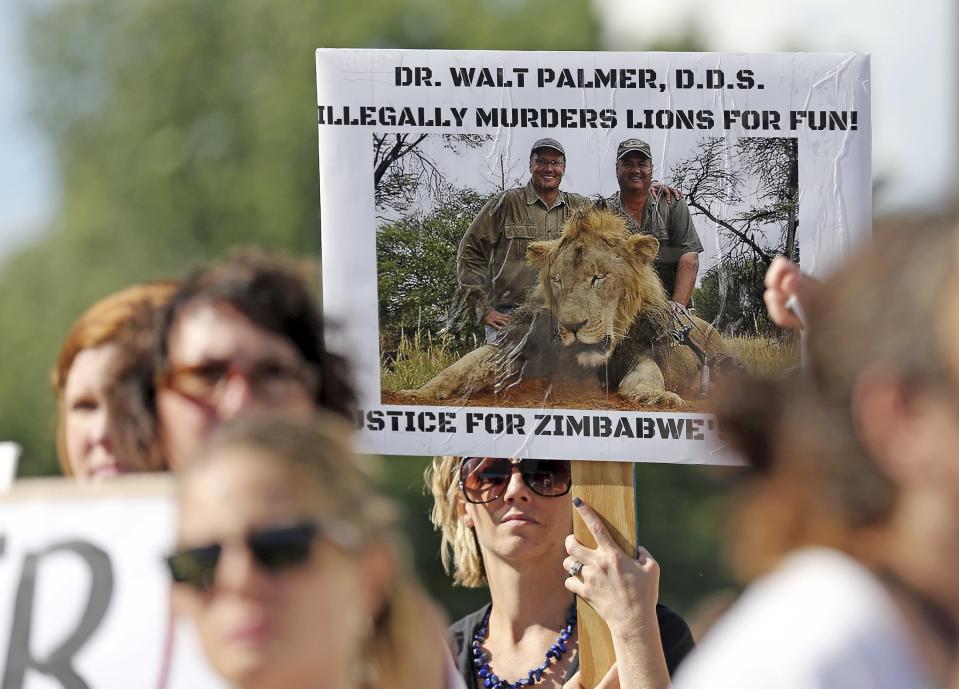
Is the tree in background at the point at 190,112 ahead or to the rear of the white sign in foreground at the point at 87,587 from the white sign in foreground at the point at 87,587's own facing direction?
to the rear

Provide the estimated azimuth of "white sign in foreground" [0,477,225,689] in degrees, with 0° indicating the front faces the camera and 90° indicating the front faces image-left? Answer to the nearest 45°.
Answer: approximately 0°

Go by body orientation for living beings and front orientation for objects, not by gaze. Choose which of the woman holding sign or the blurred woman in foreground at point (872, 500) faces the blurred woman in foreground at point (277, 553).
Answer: the woman holding sign

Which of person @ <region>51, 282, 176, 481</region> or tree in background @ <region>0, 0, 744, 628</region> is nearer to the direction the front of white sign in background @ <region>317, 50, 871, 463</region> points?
the person

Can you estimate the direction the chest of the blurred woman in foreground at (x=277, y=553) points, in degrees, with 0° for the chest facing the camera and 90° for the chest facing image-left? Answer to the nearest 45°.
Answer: approximately 45°
